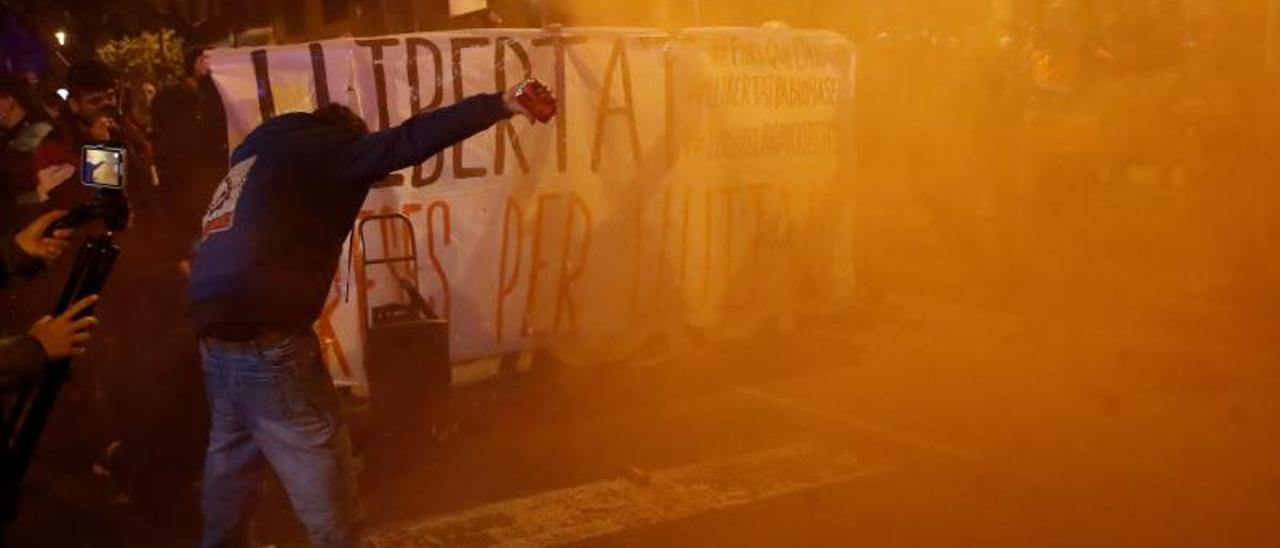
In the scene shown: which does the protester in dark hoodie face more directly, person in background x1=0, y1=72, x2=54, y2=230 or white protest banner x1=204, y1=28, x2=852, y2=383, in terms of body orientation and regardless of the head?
the white protest banner

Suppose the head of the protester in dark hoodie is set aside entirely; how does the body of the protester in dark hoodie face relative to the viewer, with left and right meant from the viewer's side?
facing away from the viewer and to the right of the viewer

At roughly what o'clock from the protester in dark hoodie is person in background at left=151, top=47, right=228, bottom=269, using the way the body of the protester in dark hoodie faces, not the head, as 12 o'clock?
The person in background is roughly at 10 o'clock from the protester in dark hoodie.

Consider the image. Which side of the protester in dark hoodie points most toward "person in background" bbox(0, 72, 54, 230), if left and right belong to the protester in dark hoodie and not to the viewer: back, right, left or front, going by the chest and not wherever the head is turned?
left
